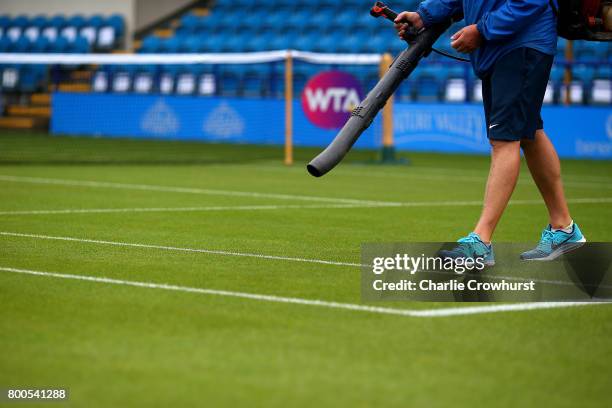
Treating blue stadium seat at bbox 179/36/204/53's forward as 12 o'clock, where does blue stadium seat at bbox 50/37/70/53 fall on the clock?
blue stadium seat at bbox 50/37/70/53 is roughly at 4 o'clock from blue stadium seat at bbox 179/36/204/53.

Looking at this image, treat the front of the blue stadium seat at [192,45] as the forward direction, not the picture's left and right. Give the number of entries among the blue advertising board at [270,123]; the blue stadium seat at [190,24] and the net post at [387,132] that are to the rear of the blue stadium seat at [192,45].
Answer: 1

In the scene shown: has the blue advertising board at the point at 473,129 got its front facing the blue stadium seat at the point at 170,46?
no

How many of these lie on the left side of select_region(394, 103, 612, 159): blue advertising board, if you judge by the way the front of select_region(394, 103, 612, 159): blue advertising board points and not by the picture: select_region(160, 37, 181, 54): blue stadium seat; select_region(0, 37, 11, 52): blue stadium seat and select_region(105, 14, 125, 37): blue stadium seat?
0

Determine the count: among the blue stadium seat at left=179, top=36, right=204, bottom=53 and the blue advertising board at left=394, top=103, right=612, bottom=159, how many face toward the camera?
2

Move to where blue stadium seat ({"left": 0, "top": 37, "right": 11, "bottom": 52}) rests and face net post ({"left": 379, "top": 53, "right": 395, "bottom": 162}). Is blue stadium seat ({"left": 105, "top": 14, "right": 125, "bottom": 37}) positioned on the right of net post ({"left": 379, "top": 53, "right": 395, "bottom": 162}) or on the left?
left

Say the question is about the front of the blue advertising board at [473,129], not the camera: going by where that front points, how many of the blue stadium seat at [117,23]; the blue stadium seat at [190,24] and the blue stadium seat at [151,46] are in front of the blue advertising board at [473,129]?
0

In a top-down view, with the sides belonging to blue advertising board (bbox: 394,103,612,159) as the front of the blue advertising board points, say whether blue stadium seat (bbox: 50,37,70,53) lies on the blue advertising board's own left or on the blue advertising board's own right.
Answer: on the blue advertising board's own right

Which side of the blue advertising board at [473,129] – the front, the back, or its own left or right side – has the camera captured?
front

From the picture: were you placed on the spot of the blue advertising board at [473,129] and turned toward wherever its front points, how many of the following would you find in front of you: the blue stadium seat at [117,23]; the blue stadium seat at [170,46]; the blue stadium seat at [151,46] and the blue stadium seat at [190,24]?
0

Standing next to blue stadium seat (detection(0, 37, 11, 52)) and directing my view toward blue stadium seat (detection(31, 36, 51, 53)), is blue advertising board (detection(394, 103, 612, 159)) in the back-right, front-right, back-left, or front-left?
front-right

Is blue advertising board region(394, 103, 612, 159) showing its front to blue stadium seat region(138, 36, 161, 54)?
no

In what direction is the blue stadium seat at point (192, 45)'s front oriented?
toward the camera

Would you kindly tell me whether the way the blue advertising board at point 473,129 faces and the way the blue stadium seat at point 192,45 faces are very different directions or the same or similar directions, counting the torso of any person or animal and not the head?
same or similar directions

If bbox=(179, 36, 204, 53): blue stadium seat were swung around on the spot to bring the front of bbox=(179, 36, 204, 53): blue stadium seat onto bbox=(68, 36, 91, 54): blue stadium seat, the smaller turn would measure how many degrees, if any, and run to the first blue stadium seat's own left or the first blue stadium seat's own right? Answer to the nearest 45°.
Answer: approximately 135° to the first blue stadium seat's own right

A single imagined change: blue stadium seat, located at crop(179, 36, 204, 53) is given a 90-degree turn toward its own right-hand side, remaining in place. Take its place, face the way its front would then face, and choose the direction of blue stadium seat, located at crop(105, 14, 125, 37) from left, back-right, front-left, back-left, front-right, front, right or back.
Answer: front-right

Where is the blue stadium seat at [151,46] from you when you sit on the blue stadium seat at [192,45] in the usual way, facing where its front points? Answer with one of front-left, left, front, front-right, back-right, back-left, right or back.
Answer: back-right

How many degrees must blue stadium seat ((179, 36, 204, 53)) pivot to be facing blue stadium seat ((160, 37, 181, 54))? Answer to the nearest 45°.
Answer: approximately 135° to its right
